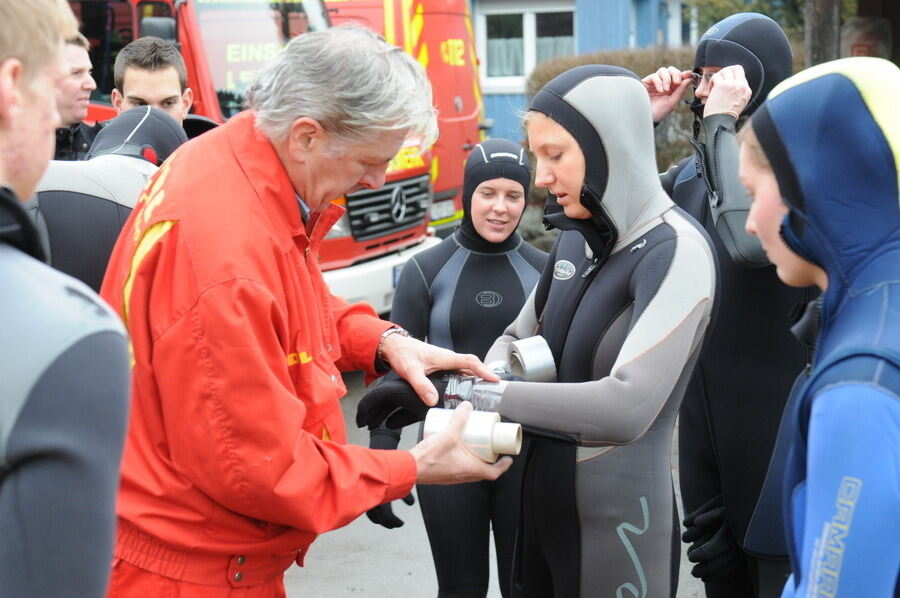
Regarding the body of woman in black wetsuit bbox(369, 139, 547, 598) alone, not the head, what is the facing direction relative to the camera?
toward the camera

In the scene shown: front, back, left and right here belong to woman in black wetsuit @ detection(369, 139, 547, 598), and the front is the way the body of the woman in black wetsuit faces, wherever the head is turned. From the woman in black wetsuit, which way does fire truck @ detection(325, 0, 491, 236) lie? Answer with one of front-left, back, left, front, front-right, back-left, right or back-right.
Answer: back

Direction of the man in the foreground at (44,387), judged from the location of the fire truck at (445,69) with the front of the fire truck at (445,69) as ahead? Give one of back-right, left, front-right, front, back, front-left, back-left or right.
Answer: front-right

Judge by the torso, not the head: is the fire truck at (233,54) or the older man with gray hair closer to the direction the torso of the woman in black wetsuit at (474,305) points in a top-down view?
the older man with gray hair

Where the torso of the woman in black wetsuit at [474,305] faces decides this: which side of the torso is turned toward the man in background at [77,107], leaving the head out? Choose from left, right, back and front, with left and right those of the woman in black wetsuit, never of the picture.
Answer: right

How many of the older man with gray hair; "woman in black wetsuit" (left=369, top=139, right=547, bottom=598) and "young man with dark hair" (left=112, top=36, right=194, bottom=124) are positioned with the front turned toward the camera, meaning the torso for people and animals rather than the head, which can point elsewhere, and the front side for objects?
2

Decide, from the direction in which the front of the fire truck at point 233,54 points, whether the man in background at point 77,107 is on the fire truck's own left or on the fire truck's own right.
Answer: on the fire truck's own right

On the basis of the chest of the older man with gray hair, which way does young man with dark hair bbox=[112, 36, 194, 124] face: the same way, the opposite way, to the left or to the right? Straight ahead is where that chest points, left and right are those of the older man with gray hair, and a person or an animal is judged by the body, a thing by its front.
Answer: to the right

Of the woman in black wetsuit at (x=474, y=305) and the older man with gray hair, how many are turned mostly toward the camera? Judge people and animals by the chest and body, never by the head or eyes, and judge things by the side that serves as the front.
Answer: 1

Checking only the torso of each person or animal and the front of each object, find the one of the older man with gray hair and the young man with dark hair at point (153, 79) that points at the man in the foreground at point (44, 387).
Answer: the young man with dark hair

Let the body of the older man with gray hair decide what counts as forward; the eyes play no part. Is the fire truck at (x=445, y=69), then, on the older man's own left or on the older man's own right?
on the older man's own left

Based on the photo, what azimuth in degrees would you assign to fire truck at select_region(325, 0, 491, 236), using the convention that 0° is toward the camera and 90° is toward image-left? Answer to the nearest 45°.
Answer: approximately 315°

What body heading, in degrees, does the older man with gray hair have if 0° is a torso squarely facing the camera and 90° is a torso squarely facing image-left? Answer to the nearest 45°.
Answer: approximately 270°
